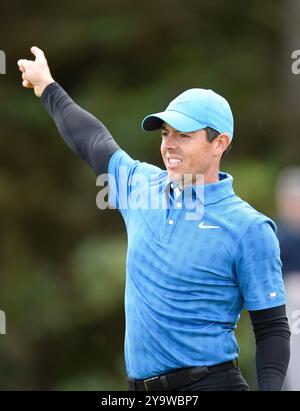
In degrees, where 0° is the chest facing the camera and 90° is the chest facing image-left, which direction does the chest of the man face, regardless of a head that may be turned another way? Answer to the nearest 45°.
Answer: approximately 45°
